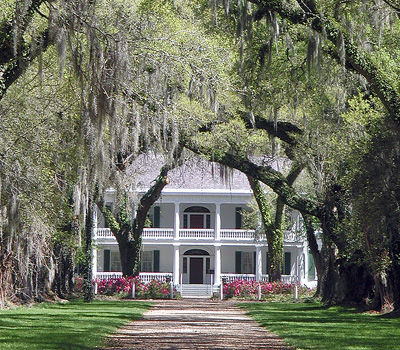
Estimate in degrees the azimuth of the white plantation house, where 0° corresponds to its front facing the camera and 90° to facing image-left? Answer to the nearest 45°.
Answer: approximately 0°

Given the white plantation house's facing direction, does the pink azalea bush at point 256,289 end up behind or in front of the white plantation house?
in front

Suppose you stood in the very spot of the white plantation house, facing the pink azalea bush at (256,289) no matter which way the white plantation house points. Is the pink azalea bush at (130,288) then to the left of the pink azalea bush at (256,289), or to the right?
right

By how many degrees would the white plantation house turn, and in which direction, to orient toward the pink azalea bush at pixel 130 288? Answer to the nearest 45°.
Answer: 0° — it already faces it
